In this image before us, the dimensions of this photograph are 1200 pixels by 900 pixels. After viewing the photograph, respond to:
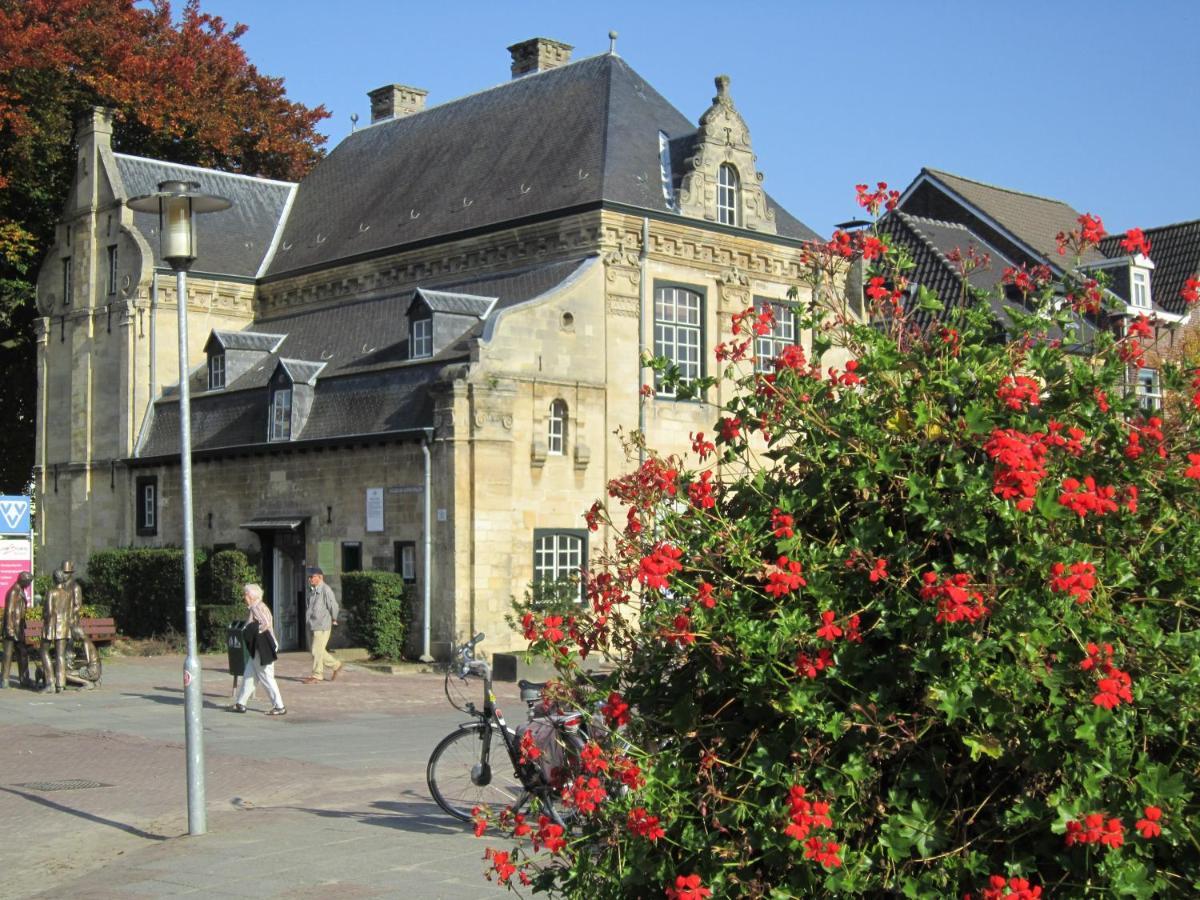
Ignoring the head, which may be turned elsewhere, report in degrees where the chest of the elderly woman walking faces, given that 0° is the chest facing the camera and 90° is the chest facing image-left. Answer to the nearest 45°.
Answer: approximately 90°

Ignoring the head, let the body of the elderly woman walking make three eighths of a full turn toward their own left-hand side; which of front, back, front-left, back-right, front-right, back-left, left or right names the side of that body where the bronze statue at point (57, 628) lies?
back

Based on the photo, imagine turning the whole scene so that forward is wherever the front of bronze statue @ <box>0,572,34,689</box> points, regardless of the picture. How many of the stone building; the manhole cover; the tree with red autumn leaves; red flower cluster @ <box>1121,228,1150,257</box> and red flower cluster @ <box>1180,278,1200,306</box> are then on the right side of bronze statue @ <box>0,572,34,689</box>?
3

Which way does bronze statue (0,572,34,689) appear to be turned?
to the viewer's right

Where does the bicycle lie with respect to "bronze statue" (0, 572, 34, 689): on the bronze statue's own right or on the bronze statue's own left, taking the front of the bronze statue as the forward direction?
on the bronze statue's own right

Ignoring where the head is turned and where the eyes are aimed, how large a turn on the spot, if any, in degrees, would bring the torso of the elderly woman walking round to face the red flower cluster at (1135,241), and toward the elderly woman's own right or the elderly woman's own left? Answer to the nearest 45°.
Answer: approximately 90° to the elderly woman's own left

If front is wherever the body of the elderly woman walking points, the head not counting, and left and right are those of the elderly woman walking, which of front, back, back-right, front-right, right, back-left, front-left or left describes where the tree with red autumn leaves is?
right

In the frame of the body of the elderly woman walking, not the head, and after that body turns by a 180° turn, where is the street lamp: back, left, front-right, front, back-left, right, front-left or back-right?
right

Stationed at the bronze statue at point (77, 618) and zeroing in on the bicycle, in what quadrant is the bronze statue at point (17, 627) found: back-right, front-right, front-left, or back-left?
back-right
